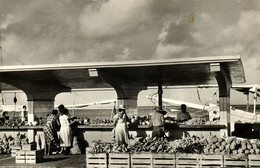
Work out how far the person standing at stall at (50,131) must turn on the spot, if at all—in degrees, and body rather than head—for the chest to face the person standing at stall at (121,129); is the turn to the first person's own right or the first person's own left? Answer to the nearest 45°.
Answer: approximately 90° to the first person's own right

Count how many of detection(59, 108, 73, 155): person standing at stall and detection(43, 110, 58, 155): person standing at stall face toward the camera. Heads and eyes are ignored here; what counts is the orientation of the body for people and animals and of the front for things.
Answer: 0

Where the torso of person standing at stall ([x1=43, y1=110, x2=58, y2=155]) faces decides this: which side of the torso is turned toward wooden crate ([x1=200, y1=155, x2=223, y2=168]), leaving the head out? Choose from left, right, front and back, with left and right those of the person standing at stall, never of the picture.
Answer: right

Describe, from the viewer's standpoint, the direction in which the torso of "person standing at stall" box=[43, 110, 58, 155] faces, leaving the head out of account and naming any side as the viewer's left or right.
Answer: facing away from the viewer and to the right of the viewer

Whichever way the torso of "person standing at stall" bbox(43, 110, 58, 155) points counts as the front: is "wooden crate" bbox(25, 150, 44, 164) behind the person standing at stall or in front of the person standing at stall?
behind

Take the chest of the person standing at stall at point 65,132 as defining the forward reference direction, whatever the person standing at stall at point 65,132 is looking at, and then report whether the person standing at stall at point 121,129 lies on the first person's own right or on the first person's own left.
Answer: on the first person's own right
